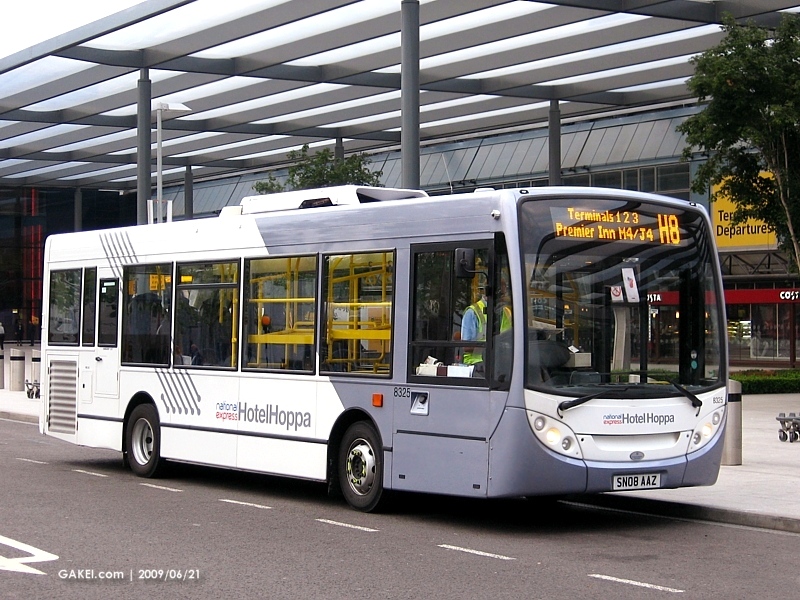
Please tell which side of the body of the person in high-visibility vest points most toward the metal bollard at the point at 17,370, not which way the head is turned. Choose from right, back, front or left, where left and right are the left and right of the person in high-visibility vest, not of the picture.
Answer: back

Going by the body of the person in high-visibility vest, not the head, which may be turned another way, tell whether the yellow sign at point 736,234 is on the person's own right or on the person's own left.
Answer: on the person's own left

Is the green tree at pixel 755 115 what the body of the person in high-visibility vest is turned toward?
no

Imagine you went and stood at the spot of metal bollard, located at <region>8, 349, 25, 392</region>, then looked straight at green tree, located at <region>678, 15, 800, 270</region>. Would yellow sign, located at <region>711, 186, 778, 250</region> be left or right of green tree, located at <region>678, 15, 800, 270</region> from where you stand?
left

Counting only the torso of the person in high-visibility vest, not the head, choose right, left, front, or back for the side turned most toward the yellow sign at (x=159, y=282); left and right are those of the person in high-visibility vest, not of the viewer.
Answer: back

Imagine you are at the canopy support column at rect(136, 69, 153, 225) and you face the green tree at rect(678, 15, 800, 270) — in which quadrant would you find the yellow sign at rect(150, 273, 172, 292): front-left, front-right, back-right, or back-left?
front-right

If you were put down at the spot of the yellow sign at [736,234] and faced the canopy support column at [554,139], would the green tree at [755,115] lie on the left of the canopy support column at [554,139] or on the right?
left

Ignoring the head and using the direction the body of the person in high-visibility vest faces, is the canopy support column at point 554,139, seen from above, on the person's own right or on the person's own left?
on the person's own left
